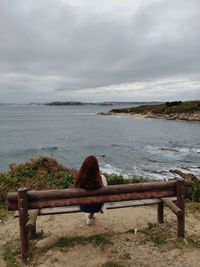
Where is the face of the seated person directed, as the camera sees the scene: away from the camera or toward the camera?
away from the camera

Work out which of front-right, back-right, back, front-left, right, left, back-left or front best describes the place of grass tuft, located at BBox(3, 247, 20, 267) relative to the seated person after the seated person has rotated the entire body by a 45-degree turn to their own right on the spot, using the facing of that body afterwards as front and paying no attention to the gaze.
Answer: back-left

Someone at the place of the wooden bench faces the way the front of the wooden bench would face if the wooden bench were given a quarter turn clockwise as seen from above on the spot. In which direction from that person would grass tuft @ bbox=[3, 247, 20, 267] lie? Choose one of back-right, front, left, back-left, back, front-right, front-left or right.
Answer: back

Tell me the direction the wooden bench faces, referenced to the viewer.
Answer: facing away from the viewer

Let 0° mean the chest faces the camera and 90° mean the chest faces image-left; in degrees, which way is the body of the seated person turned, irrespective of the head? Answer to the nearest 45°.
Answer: approximately 180°
